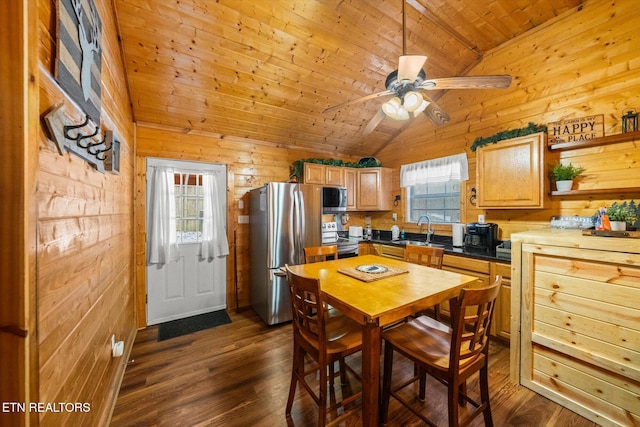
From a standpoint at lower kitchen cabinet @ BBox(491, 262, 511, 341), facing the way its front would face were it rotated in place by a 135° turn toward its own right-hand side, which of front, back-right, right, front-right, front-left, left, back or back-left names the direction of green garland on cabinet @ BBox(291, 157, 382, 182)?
left

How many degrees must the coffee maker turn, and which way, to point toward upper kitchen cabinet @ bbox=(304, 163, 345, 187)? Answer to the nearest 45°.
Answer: approximately 45° to its right

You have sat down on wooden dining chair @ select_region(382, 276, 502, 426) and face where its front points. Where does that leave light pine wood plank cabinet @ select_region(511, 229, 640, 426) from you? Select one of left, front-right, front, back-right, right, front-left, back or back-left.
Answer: right

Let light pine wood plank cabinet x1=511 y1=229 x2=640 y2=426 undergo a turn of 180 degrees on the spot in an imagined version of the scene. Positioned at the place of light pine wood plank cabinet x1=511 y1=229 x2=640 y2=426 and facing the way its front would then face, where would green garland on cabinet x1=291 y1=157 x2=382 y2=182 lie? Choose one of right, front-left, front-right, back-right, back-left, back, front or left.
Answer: back-left

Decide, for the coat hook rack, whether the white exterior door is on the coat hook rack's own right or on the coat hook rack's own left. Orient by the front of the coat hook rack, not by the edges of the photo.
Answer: on the coat hook rack's own left

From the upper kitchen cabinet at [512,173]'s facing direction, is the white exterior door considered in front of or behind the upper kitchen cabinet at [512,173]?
in front

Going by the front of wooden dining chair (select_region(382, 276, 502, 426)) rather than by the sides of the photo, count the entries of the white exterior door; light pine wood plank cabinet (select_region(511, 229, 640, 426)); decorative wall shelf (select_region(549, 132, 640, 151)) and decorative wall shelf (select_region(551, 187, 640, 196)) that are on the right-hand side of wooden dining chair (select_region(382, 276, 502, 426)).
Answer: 3

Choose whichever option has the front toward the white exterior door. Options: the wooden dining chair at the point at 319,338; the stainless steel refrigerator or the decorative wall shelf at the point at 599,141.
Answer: the decorative wall shelf

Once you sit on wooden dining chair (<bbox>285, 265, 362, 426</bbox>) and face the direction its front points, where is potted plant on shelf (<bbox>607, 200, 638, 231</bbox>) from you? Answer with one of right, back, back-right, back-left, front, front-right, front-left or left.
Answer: front-right

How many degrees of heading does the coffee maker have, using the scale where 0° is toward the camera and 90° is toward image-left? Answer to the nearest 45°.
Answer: approximately 45°

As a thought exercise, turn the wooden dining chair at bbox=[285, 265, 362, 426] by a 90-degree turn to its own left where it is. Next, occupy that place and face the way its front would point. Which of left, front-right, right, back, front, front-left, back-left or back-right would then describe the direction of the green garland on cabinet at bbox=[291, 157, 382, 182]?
front-right

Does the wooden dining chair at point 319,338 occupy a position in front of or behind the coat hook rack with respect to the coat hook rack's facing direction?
in front

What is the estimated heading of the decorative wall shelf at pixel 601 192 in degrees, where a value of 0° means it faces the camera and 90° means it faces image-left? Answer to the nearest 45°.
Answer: approximately 45°

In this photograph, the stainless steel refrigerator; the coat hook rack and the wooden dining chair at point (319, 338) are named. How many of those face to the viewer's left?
0

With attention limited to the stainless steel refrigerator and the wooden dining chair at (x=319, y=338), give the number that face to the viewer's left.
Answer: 0

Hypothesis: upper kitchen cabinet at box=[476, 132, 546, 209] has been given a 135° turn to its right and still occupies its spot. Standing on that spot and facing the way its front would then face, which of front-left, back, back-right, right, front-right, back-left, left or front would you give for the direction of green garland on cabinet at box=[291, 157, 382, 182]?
left

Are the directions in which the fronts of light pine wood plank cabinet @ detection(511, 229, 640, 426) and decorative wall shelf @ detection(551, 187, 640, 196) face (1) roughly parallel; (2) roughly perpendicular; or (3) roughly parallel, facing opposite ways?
roughly parallel

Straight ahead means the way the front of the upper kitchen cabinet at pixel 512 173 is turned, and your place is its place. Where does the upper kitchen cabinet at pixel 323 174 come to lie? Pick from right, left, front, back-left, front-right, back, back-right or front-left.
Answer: front-right

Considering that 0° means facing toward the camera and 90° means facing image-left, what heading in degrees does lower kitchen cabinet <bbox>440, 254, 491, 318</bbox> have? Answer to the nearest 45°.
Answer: approximately 45°
